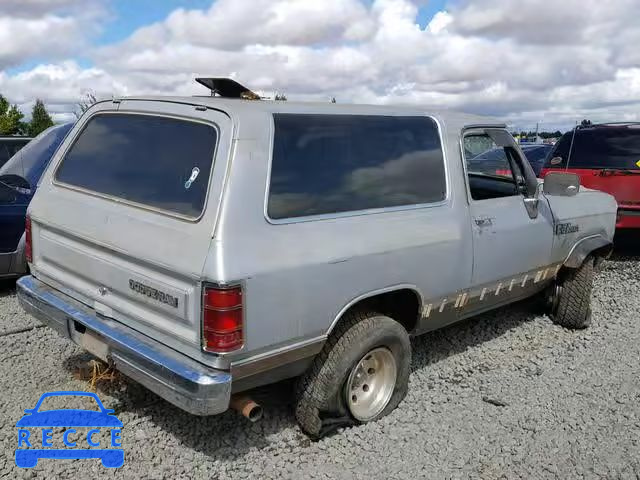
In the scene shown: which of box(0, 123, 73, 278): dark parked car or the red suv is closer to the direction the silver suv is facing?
the red suv

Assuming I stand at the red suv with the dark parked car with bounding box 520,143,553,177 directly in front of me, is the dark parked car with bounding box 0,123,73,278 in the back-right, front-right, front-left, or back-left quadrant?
back-left

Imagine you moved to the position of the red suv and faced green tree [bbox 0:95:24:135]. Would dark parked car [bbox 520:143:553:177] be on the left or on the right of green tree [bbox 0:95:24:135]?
right

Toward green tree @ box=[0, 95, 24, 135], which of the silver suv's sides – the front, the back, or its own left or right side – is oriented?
left

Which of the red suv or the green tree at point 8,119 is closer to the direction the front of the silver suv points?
the red suv

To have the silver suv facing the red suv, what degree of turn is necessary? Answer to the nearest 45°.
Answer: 0° — it already faces it

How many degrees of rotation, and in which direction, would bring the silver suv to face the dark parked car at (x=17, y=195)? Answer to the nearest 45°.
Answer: approximately 90° to its left

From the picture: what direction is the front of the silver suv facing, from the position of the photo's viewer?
facing away from the viewer and to the right of the viewer
